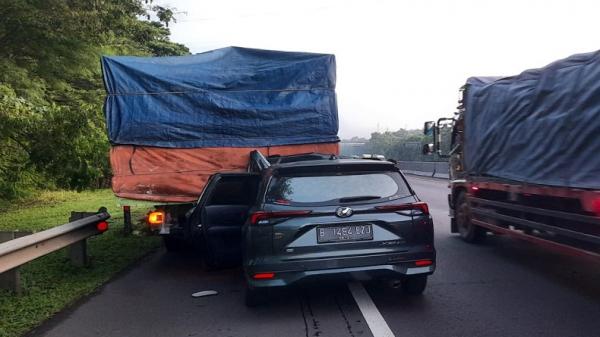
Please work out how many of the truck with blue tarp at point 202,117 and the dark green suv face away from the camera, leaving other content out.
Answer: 2

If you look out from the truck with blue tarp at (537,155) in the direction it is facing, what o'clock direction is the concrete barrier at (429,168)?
The concrete barrier is roughly at 1 o'clock from the truck with blue tarp.

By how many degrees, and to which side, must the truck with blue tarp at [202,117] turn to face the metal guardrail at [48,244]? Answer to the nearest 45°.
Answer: approximately 135° to its left

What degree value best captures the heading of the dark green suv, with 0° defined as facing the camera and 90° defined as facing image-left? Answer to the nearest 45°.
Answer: approximately 180°

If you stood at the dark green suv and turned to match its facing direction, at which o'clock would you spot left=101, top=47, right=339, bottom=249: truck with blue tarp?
The truck with blue tarp is roughly at 11 o'clock from the dark green suv.

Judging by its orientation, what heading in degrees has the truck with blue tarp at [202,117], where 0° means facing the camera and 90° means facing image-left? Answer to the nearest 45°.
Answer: approximately 180°

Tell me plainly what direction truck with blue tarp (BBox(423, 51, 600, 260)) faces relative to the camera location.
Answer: facing away from the viewer and to the left of the viewer

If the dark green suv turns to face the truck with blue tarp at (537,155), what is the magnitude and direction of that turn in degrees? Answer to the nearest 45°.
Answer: approximately 45° to its right
